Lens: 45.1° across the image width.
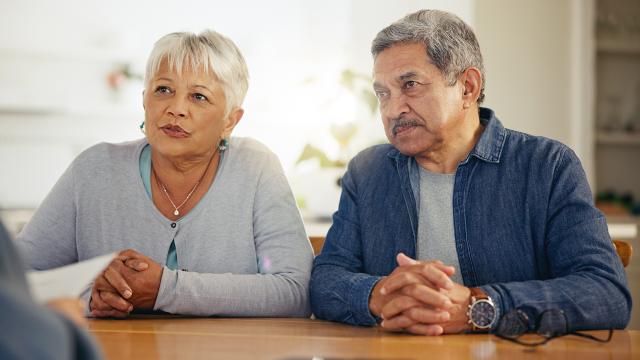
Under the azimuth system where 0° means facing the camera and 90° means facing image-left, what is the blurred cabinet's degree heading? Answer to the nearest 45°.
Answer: approximately 0°

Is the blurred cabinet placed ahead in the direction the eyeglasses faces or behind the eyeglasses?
behind

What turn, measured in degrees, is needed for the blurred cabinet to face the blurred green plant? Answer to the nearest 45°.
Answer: approximately 45° to its right

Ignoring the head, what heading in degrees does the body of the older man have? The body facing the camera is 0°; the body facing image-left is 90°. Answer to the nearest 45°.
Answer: approximately 45°

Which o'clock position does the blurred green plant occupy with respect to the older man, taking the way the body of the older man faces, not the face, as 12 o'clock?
The blurred green plant is roughly at 4 o'clock from the older man.

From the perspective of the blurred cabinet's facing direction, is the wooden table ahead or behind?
ahead
